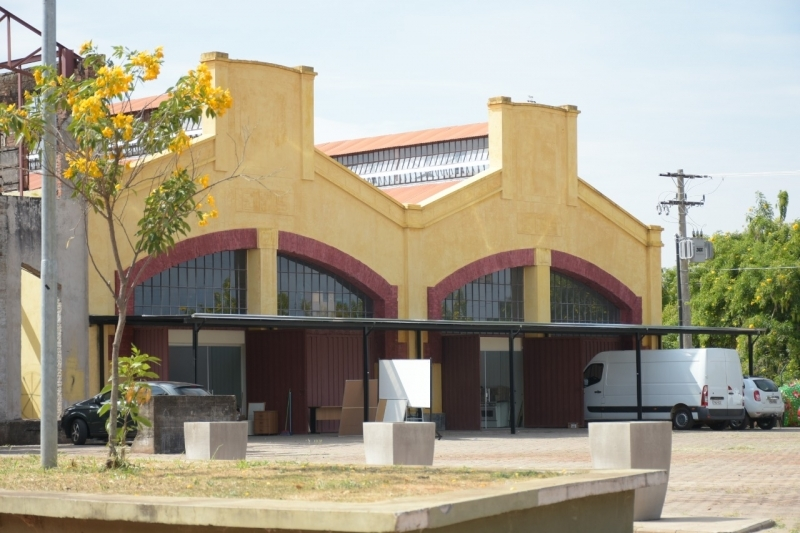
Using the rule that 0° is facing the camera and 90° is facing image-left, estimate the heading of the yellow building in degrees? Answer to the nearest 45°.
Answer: approximately 315°

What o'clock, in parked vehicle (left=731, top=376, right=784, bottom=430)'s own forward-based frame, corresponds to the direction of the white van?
The white van is roughly at 10 o'clock from the parked vehicle.

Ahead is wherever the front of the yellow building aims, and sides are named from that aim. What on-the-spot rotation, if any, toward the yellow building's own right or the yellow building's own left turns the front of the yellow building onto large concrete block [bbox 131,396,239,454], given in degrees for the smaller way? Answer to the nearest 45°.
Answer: approximately 45° to the yellow building's own right

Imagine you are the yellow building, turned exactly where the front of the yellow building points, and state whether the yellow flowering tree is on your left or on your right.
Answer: on your right

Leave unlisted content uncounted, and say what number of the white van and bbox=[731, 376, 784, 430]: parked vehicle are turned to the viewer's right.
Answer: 0

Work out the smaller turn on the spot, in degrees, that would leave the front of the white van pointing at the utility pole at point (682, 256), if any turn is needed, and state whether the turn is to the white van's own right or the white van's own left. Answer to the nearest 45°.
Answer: approximately 45° to the white van's own right

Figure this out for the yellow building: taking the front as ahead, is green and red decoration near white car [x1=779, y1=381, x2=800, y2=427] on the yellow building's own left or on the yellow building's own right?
on the yellow building's own left

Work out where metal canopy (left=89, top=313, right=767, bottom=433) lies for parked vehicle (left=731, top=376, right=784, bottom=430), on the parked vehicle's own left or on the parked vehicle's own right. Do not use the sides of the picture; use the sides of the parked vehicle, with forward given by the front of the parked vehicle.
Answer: on the parked vehicle's own left

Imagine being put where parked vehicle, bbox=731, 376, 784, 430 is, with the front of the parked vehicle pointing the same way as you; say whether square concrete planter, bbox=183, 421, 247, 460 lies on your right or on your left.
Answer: on your left

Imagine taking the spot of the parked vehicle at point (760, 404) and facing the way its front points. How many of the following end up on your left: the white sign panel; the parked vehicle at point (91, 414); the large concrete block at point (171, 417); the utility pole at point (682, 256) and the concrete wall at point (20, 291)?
4

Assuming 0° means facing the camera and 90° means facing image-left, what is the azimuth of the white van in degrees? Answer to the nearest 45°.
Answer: approximately 135°

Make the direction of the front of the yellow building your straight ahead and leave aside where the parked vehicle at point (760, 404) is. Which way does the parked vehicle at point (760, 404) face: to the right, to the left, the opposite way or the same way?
the opposite way

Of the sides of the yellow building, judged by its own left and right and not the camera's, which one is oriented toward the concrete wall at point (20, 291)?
right

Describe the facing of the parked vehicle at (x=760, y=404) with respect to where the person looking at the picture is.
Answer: facing away from the viewer and to the left of the viewer

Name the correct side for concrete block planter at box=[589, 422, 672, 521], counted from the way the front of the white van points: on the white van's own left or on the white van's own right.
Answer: on the white van's own left
